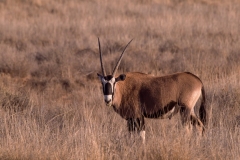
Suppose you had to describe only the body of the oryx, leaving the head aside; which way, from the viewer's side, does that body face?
to the viewer's left
